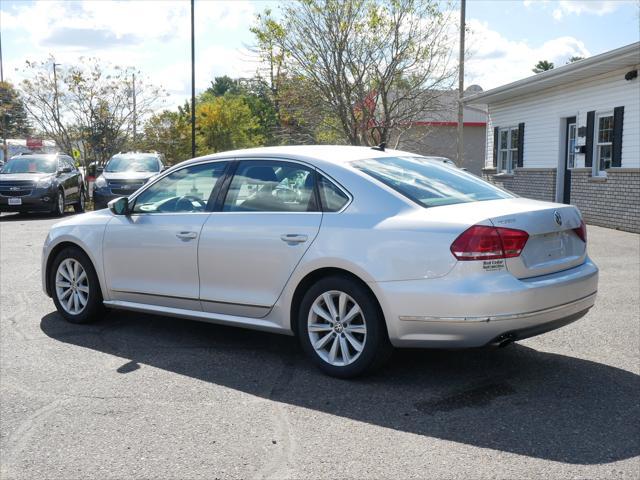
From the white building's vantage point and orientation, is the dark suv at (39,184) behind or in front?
in front

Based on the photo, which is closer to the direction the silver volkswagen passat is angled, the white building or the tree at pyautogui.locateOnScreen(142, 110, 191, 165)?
the tree

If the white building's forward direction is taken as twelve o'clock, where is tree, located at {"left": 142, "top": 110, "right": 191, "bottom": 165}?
The tree is roughly at 3 o'clock from the white building.

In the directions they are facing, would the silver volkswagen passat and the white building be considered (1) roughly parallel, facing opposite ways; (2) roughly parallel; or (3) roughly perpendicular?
roughly perpendicular

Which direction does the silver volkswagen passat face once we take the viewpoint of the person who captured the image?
facing away from the viewer and to the left of the viewer

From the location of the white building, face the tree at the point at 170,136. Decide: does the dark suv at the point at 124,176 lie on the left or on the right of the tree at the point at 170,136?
left

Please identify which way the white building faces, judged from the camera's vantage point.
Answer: facing the viewer and to the left of the viewer

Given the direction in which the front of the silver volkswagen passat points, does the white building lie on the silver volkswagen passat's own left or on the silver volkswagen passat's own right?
on the silver volkswagen passat's own right

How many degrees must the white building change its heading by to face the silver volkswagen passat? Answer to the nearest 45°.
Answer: approximately 45° to its left

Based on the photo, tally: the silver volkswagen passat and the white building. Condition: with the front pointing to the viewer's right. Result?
0

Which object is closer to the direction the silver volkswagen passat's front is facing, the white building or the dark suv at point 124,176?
the dark suv

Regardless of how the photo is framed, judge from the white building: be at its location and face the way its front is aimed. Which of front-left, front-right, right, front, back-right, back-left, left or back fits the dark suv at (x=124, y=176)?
front-right

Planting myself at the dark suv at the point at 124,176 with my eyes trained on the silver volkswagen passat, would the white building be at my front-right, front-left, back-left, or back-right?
front-left

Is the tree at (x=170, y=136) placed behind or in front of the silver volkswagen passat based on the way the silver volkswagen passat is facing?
in front
